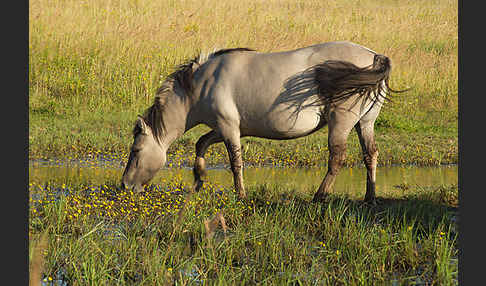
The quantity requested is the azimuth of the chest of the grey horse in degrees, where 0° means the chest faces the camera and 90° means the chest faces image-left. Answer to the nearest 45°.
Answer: approximately 90°
